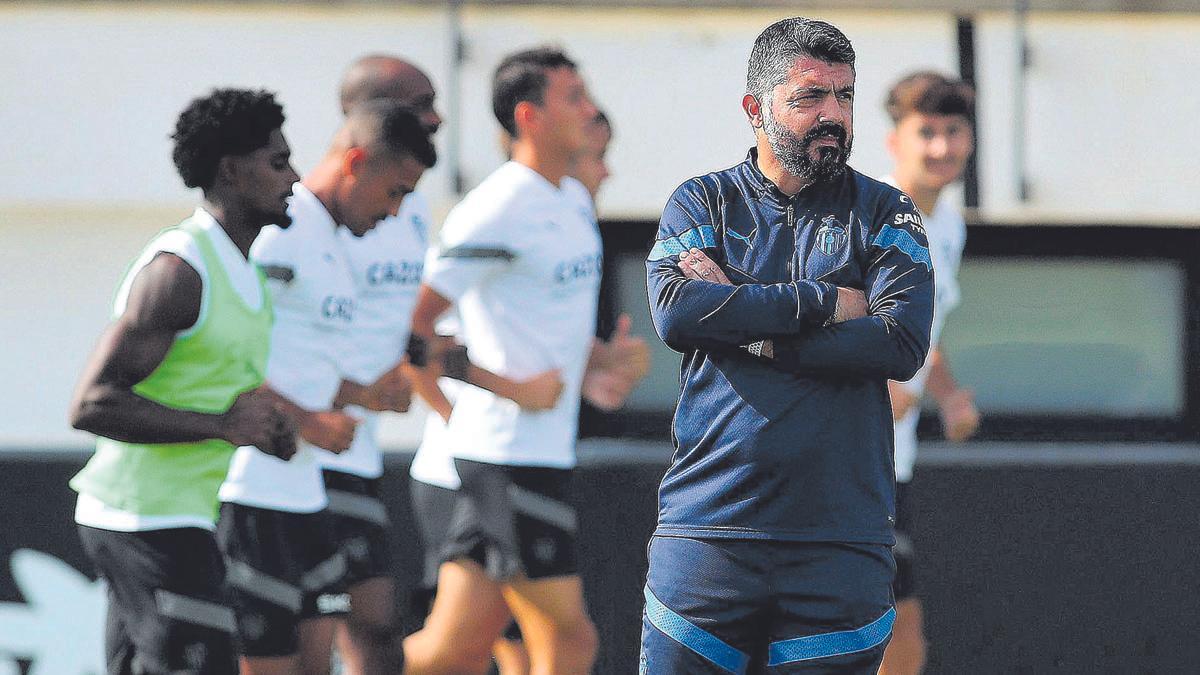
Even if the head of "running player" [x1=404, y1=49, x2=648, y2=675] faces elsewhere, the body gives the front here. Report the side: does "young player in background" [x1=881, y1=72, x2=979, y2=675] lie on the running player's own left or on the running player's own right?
on the running player's own left

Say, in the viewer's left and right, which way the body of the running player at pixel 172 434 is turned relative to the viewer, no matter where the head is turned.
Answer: facing to the right of the viewer

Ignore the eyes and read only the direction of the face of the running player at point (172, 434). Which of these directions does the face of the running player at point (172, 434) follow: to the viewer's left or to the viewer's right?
to the viewer's right

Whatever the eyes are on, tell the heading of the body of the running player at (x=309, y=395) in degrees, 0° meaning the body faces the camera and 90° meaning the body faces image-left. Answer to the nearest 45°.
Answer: approximately 270°

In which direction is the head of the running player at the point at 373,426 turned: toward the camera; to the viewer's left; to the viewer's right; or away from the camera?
to the viewer's right

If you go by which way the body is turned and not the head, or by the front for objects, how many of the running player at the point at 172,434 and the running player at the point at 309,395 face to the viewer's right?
2

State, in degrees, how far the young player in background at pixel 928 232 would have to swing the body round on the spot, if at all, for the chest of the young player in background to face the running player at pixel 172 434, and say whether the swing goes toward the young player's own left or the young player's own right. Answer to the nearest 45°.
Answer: approximately 90° to the young player's own right
